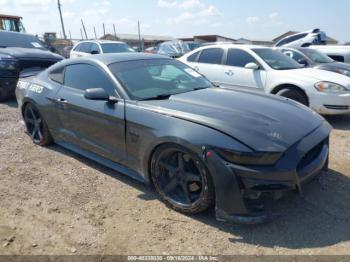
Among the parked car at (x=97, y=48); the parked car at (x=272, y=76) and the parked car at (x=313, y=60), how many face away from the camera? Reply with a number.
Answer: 0

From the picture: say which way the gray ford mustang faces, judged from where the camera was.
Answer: facing the viewer and to the right of the viewer

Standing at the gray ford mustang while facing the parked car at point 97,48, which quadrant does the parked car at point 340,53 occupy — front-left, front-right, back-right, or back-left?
front-right

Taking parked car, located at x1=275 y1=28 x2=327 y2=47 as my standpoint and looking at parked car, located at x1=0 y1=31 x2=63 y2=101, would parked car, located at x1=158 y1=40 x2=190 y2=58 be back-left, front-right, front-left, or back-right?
front-right

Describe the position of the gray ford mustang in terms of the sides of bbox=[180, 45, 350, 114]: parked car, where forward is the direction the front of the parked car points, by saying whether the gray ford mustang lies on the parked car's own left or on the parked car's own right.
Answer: on the parked car's own right

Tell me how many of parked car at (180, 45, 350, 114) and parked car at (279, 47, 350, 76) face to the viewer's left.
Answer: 0

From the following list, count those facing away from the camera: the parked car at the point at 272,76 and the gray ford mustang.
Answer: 0

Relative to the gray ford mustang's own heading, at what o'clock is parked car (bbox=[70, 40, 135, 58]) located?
The parked car is roughly at 7 o'clock from the gray ford mustang.

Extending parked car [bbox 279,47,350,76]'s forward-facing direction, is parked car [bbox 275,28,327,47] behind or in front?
behind

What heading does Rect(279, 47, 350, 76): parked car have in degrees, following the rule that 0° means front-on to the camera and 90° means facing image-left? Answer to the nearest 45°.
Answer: approximately 315°

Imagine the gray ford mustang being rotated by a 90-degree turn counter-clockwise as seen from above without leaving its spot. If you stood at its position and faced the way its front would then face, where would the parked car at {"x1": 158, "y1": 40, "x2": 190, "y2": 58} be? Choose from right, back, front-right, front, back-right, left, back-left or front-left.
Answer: front-left

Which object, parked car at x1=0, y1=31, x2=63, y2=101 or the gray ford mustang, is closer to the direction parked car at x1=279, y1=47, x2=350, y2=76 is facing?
the gray ford mustang

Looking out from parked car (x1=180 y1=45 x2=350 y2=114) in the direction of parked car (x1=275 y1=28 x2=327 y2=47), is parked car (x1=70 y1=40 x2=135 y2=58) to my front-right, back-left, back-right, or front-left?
front-left

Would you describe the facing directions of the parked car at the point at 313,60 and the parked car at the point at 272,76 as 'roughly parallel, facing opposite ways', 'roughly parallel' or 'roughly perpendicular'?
roughly parallel

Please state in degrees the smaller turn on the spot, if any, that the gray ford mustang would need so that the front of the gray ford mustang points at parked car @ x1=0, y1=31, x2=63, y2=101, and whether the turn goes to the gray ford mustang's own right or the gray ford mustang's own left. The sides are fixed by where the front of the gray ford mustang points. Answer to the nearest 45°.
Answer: approximately 180°

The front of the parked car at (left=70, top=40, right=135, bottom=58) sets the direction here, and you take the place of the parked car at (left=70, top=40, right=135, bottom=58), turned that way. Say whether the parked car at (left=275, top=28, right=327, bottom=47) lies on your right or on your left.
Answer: on your left

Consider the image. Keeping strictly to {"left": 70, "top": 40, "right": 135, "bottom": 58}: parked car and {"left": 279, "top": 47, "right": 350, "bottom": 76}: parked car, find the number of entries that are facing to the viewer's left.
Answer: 0
